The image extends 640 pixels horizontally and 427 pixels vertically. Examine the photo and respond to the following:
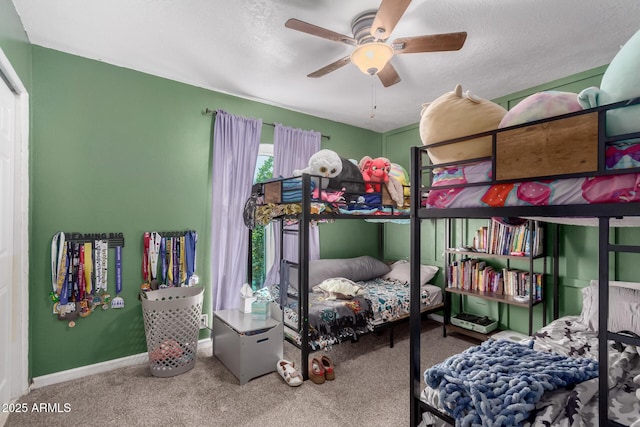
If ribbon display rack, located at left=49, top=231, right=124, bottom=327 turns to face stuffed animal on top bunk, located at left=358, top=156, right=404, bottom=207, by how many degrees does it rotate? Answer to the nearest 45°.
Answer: approximately 45° to its left

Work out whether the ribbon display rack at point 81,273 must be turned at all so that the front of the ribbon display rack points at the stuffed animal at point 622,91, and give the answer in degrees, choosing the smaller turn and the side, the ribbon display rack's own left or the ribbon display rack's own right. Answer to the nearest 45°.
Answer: approximately 45° to the ribbon display rack's own left

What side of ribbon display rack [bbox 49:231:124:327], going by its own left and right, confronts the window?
left

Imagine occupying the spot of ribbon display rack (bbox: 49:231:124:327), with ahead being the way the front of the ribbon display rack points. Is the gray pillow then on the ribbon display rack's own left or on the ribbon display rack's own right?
on the ribbon display rack's own left

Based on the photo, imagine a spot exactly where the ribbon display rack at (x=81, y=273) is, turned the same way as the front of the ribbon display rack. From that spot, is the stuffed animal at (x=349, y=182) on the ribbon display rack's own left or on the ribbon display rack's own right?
on the ribbon display rack's own left

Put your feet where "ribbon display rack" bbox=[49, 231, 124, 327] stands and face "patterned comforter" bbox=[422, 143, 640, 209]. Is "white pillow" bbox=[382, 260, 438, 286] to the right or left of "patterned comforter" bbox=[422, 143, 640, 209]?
left

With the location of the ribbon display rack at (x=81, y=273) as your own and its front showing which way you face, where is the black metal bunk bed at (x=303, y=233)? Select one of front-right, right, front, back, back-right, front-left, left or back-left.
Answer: front-left

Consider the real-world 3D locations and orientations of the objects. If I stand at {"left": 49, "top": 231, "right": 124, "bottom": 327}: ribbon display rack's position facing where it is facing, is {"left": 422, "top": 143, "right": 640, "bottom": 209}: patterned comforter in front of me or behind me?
in front
